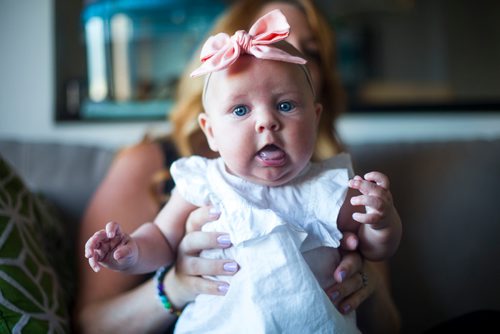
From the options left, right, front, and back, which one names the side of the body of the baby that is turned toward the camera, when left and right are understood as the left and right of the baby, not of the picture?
front

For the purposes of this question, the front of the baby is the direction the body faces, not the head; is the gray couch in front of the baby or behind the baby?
behind

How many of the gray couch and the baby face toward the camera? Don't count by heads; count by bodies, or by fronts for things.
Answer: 2

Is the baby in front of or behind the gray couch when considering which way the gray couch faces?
in front

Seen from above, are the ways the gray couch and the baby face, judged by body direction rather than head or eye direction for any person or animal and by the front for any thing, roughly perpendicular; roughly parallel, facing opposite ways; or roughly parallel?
roughly parallel
